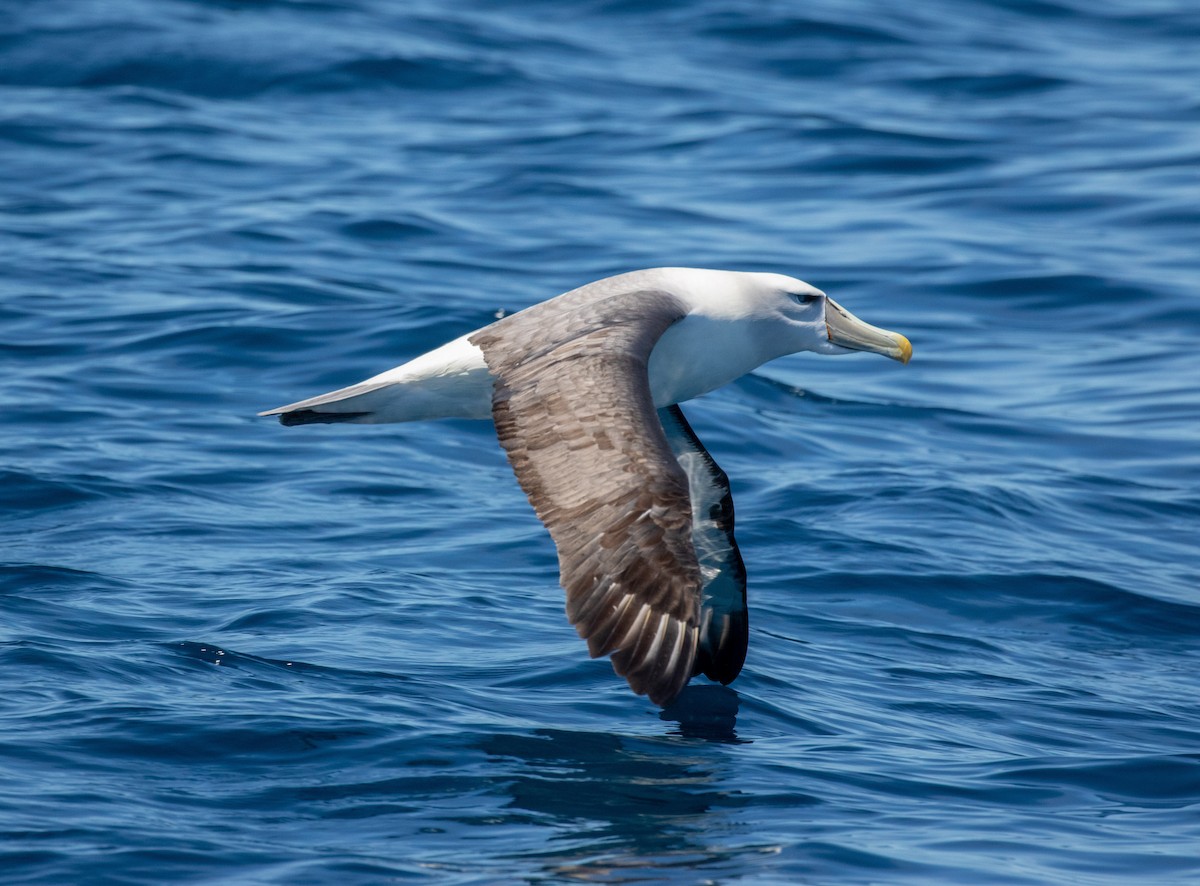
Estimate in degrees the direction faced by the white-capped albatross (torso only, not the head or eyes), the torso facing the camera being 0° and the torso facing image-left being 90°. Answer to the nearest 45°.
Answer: approximately 270°
